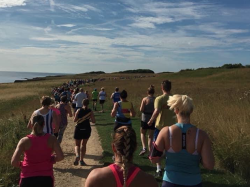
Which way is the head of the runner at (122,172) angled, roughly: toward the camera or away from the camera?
away from the camera

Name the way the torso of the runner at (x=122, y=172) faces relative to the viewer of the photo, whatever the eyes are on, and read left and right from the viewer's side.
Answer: facing away from the viewer

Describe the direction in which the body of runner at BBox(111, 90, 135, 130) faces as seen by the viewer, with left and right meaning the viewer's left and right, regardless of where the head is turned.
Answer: facing away from the viewer

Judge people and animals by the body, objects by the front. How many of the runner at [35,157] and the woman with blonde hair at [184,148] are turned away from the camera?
2

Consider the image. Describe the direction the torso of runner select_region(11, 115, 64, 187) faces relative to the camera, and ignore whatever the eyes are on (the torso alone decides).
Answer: away from the camera

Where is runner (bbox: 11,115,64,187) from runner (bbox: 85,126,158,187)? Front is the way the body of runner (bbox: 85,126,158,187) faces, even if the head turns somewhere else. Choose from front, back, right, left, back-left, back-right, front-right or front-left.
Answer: front-left

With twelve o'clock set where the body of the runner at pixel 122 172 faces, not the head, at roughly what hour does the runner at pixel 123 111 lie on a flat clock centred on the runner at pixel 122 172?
the runner at pixel 123 111 is roughly at 12 o'clock from the runner at pixel 122 172.

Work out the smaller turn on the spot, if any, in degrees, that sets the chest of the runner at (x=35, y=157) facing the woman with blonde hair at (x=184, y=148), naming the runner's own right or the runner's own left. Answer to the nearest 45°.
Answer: approximately 135° to the runner's own right

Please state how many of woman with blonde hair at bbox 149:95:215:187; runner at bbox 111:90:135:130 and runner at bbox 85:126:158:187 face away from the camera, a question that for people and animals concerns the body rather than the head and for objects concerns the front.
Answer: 3

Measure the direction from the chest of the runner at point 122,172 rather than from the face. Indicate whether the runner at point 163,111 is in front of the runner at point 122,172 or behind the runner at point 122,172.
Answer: in front

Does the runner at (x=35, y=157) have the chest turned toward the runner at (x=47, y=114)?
yes

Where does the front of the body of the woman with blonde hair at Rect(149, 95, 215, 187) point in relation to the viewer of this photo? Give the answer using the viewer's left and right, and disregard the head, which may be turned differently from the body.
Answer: facing away from the viewer
